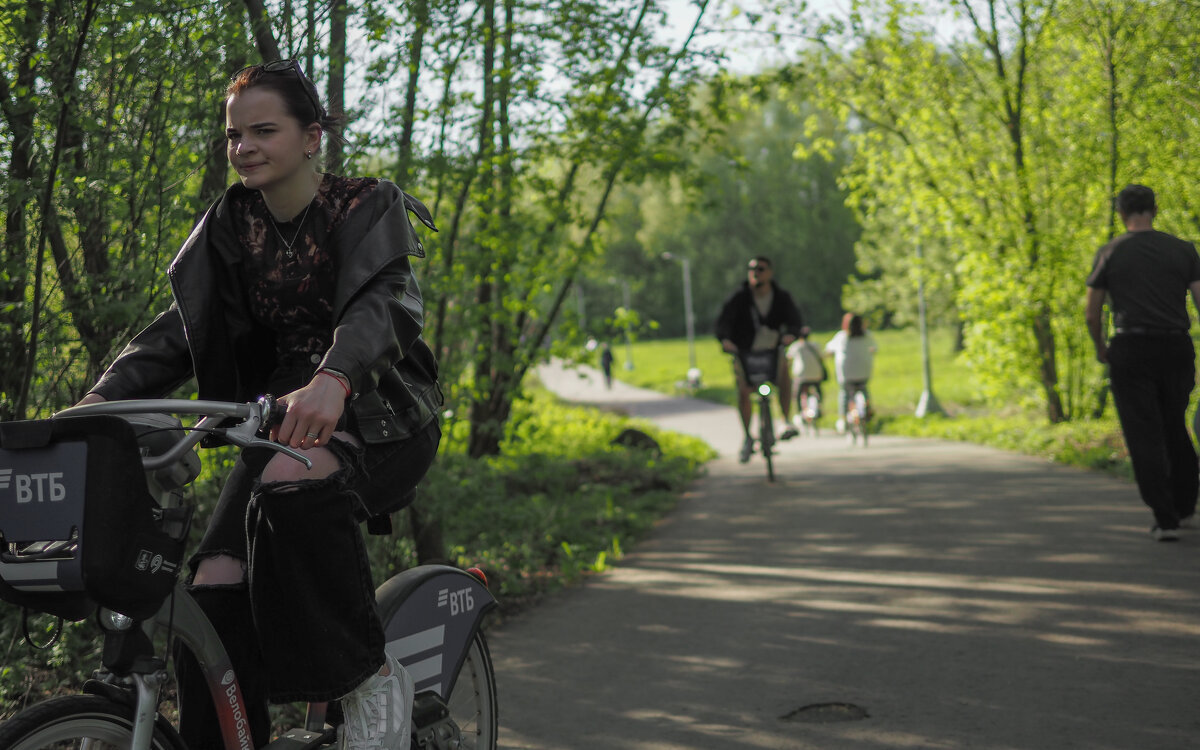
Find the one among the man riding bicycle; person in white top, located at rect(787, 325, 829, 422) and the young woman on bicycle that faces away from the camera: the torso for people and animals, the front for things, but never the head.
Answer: the person in white top

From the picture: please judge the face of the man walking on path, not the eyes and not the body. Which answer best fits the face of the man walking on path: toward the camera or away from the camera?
away from the camera

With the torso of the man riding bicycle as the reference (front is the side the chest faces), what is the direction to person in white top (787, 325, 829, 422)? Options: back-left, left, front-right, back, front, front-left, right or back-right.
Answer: back

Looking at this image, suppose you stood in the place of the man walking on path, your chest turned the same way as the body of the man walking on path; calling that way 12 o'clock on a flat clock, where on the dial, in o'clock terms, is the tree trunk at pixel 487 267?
The tree trunk is roughly at 9 o'clock from the man walking on path.

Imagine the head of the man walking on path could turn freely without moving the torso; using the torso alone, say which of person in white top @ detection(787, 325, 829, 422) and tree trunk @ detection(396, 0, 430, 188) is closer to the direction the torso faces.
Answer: the person in white top

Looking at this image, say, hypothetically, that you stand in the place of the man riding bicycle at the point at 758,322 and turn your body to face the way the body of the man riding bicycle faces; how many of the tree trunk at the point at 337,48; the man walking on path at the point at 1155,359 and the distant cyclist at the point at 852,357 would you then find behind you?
1

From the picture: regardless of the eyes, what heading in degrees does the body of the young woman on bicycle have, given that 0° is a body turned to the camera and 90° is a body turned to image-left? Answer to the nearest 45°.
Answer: approximately 45°

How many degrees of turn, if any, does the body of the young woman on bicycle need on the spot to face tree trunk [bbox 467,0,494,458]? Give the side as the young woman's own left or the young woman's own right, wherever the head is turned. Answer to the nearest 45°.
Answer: approximately 135° to the young woman's own right

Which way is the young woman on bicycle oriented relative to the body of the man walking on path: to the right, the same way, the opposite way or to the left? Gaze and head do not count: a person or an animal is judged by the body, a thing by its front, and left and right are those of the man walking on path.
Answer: the opposite way

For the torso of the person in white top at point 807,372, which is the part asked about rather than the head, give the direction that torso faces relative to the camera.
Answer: away from the camera

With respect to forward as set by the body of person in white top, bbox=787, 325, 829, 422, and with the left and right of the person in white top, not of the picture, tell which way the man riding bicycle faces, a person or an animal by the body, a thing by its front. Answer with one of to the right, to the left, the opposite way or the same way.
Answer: the opposite way

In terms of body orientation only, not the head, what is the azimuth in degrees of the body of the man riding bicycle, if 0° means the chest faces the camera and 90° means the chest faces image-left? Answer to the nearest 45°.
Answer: approximately 0°

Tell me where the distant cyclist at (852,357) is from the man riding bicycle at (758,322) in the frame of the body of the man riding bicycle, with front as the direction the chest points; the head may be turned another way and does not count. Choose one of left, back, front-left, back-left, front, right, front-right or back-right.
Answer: back

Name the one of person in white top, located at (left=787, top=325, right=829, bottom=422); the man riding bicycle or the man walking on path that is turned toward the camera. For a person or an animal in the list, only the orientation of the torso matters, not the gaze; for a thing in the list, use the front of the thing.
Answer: the man riding bicycle

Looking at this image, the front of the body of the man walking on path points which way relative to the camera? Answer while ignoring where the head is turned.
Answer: away from the camera

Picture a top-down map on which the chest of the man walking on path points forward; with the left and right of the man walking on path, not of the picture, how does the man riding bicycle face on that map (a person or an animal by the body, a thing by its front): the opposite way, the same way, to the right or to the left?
the opposite way
